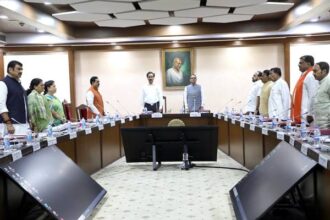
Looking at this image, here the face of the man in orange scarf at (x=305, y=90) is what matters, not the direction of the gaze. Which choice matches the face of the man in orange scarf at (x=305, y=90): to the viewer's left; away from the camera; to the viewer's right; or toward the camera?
to the viewer's left

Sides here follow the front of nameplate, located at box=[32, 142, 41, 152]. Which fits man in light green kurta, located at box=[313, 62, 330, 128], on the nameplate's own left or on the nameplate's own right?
on the nameplate's own left

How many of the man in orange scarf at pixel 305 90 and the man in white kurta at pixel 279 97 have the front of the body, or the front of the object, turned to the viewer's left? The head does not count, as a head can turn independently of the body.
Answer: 2

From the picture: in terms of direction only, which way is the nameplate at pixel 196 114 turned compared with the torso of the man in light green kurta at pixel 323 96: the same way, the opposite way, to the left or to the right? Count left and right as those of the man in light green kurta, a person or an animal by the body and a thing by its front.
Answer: to the left

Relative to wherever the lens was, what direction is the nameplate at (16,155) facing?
facing the viewer and to the right of the viewer

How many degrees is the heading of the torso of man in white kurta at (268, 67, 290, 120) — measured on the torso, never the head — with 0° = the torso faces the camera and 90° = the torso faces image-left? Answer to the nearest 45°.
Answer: approximately 90°

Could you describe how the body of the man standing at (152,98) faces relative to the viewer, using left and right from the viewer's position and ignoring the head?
facing the viewer

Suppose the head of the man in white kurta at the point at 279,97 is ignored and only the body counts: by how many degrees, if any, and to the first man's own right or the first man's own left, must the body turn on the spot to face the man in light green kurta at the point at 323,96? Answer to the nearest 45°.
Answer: approximately 90° to the first man's own left

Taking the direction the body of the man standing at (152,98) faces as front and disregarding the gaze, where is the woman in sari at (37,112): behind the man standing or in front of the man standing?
in front

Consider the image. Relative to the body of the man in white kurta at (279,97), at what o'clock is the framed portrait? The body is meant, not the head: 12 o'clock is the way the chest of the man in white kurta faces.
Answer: The framed portrait is roughly at 2 o'clock from the man in white kurta.

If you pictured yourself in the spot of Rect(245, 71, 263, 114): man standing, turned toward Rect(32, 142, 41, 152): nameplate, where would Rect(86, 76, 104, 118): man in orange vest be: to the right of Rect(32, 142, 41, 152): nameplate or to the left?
right

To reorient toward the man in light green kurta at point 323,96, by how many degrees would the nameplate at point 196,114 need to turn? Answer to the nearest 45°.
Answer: approximately 45° to its left

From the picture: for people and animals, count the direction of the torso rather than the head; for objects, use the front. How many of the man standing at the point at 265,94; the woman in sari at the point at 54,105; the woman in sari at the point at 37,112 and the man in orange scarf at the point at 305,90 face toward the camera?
0

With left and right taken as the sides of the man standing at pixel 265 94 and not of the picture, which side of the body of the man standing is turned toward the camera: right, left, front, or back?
left

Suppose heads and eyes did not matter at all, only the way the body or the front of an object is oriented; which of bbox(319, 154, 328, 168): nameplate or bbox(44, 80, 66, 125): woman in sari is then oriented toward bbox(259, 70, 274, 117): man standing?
the woman in sari

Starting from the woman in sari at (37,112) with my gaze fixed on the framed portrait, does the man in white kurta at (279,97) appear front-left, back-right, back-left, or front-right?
front-right

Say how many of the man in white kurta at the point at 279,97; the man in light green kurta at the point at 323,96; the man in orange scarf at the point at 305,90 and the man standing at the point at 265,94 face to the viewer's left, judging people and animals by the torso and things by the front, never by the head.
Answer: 4

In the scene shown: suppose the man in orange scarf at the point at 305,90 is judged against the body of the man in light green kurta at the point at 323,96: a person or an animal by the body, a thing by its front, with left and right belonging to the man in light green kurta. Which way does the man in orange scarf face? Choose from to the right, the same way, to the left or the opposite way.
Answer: the same way

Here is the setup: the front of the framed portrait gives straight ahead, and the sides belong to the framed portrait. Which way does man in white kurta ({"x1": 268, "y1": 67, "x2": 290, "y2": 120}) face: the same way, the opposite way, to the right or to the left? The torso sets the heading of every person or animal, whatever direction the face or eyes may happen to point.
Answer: to the right
